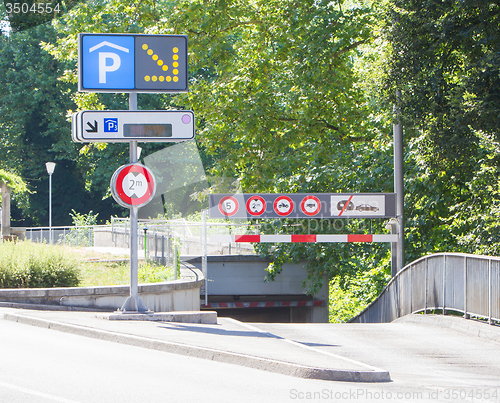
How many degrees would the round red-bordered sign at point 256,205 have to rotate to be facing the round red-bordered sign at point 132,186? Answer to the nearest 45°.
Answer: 0° — it already faces it

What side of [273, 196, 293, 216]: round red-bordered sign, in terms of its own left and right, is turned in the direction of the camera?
front

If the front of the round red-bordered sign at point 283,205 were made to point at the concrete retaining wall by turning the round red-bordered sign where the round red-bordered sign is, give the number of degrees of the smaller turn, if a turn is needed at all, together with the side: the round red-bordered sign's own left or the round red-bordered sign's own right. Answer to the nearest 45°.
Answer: approximately 45° to the round red-bordered sign's own right

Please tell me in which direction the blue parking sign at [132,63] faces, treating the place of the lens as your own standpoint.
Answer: facing the viewer

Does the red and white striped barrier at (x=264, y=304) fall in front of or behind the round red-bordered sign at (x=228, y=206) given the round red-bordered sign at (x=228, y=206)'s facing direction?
behind

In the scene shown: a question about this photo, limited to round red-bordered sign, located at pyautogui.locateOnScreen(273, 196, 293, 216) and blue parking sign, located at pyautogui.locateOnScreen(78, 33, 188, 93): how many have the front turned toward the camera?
2

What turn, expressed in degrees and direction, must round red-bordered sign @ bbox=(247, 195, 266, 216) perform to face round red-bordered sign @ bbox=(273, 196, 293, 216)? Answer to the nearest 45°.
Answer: approximately 90° to its left

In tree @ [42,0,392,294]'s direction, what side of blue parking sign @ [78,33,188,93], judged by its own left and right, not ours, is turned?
back

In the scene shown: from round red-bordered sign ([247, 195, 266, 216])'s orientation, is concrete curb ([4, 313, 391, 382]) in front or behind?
in front

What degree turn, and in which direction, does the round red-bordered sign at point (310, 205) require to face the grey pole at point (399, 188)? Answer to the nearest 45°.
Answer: approximately 90° to its left

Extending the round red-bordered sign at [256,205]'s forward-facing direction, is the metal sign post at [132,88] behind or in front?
in front
